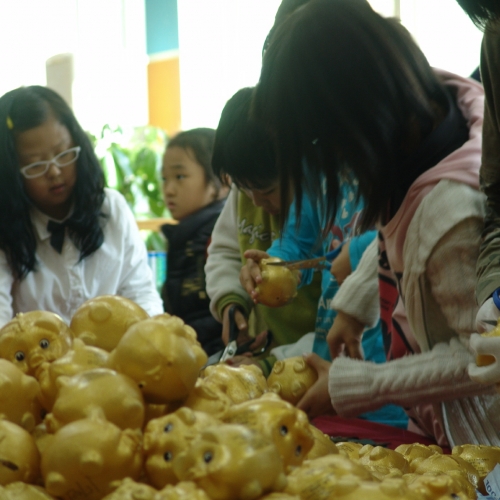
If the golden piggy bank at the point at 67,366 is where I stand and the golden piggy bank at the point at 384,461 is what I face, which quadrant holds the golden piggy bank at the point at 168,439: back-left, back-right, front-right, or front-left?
front-right

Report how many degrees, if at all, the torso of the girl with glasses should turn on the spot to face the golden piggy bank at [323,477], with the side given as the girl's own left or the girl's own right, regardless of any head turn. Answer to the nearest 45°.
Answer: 0° — they already face it

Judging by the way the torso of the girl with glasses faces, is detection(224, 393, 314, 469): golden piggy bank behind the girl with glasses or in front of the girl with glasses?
in front

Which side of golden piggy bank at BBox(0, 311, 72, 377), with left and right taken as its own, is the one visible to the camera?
front

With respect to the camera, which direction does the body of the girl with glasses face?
toward the camera
